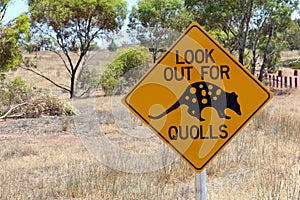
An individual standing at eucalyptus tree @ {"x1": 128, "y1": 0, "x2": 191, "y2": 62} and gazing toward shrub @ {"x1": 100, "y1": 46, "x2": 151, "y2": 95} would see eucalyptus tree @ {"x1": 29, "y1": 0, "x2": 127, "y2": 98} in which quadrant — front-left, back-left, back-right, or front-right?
front-right

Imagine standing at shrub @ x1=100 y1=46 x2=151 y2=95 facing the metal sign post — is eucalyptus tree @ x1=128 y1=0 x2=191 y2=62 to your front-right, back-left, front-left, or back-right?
back-left

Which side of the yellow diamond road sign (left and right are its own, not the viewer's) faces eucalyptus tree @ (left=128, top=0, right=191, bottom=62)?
back

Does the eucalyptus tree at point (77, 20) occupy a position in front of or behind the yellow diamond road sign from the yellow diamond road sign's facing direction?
behind

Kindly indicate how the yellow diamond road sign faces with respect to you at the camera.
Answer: facing the viewer

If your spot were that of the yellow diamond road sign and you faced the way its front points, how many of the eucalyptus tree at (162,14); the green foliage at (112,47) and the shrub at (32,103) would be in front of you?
0

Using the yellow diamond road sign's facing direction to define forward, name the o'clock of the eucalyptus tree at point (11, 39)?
The eucalyptus tree is roughly at 5 o'clock from the yellow diamond road sign.

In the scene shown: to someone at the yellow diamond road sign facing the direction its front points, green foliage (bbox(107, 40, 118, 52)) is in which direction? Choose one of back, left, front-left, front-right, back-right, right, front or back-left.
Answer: back-right

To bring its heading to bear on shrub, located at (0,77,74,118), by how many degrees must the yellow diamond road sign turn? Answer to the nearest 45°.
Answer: approximately 135° to its right

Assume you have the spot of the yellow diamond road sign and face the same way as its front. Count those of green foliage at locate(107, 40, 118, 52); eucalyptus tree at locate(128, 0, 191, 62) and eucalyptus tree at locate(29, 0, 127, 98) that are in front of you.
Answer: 0
